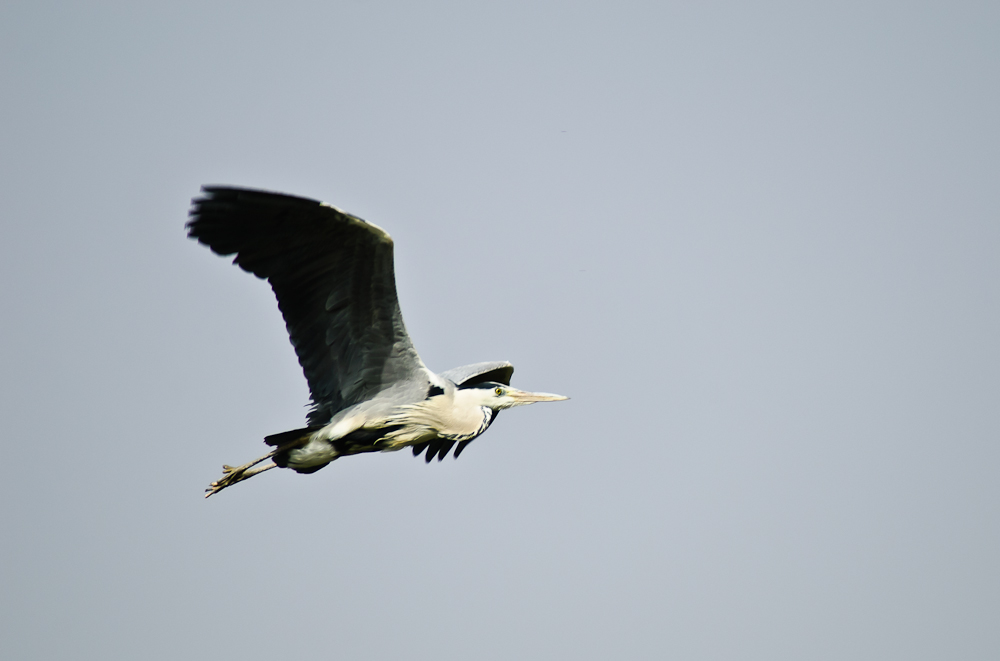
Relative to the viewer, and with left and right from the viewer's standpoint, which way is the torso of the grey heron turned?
facing to the right of the viewer
